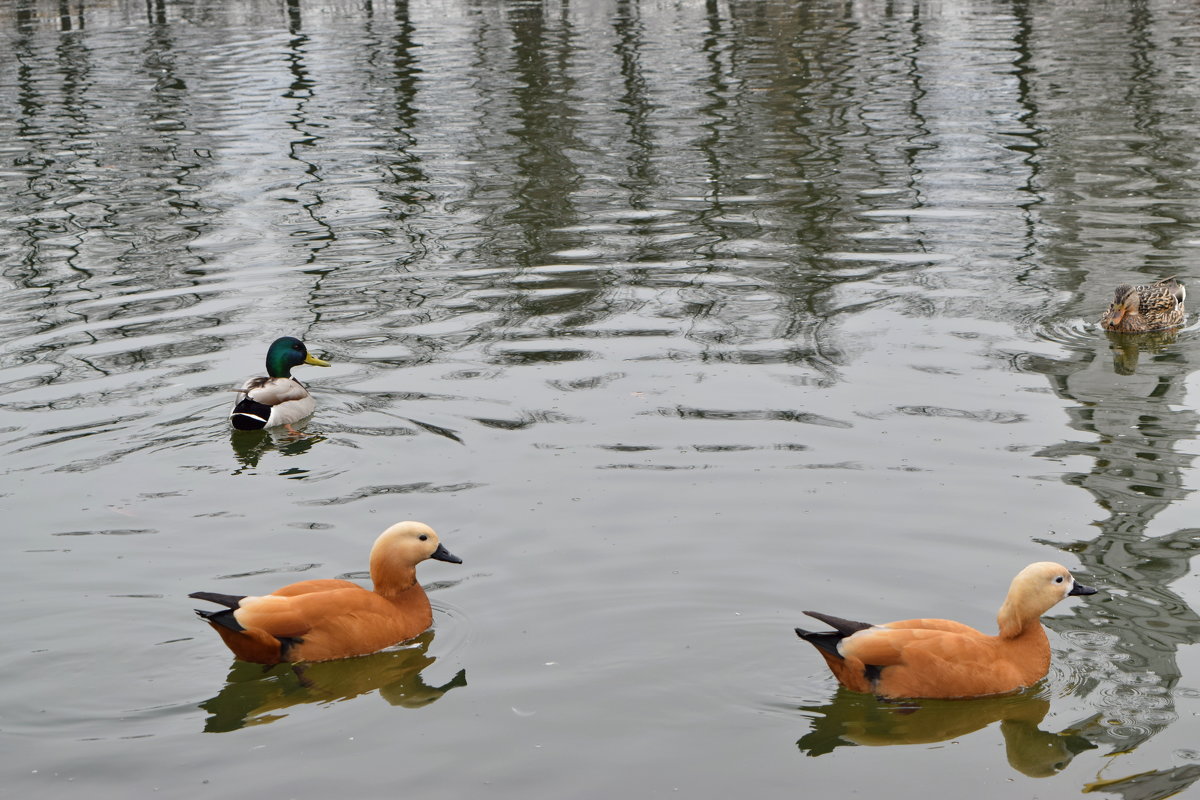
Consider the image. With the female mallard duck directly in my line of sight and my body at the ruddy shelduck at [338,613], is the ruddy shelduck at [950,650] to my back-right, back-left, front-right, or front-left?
front-right

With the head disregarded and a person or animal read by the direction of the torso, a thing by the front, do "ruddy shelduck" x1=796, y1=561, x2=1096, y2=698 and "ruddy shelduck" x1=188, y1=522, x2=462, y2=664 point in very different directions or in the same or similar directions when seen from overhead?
same or similar directions

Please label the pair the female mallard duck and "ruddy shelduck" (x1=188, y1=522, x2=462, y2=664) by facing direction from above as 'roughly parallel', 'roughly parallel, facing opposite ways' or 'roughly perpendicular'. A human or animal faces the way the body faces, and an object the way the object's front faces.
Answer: roughly parallel, facing opposite ways

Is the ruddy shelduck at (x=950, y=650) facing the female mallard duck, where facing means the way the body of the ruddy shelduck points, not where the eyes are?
no

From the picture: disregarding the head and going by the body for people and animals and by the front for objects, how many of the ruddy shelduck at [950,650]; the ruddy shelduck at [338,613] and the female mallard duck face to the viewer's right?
2

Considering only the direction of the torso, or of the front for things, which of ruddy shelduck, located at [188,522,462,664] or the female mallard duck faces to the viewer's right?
the ruddy shelduck

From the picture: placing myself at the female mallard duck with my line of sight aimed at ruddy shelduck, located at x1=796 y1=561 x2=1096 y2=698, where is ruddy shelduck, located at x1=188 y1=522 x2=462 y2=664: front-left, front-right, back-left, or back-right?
front-right

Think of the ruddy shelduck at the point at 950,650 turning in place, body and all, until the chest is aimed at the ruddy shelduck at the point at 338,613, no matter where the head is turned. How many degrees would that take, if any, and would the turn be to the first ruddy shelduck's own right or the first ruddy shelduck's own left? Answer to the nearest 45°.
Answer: approximately 180°

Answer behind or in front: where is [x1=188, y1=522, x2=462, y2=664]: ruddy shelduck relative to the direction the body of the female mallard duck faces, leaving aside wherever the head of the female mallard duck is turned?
in front

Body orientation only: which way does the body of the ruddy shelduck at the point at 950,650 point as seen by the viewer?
to the viewer's right

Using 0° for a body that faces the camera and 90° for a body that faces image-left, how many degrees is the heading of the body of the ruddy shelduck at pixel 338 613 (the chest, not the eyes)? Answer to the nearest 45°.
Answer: approximately 270°

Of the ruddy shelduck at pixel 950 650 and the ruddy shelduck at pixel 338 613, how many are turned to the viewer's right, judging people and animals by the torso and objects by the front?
2

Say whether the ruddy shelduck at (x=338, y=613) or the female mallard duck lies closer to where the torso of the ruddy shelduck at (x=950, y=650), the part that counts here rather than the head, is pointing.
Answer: the female mallard duck

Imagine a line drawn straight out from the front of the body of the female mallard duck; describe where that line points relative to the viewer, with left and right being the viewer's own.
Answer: facing the viewer and to the left of the viewer
